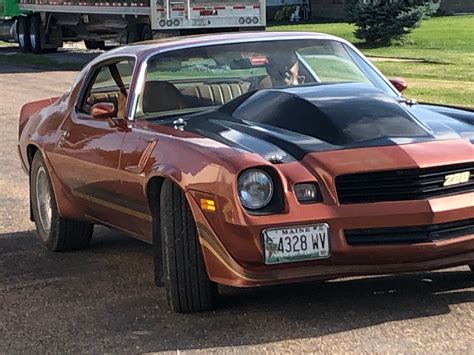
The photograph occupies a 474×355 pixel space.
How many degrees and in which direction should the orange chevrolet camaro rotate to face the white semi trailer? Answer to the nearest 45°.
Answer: approximately 135° to its left

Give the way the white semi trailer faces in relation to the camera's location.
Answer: facing away from the viewer and to the left of the viewer

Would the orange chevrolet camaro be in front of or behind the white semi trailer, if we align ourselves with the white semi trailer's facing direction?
behind

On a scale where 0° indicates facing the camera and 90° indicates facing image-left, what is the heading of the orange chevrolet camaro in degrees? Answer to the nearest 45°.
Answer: approximately 315°

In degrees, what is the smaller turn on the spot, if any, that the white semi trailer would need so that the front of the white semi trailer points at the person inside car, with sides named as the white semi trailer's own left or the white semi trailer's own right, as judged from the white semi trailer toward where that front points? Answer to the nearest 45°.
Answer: approximately 135° to the white semi trailer's own left

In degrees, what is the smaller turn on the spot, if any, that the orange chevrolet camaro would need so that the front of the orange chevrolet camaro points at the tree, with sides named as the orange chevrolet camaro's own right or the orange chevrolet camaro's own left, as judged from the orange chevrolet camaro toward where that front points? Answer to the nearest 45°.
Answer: approximately 135° to the orange chevrolet camaro's own left

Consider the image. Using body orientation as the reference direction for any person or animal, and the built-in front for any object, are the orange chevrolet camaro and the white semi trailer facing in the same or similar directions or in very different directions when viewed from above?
very different directions

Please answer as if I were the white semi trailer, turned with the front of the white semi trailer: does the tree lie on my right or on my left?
on my right
